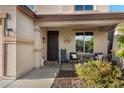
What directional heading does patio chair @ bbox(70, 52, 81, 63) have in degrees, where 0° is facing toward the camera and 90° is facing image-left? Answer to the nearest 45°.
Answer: approximately 315°

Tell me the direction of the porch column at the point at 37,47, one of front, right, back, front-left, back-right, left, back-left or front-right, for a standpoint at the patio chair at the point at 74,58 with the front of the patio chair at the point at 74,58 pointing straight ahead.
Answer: right

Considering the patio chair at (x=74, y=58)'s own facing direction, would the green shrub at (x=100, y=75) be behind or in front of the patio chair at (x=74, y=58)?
in front

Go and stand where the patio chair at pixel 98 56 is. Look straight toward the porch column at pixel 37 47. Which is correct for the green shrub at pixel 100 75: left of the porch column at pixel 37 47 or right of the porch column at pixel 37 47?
left
